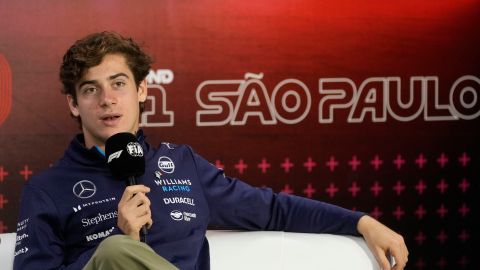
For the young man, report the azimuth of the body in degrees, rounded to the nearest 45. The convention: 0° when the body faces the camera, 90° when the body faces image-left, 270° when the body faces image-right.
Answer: approximately 0°
